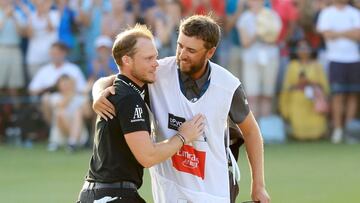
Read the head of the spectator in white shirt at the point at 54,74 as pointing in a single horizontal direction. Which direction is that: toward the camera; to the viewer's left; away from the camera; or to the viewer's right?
toward the camera

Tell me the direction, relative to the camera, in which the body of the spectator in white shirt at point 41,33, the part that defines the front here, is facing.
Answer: toward the camera

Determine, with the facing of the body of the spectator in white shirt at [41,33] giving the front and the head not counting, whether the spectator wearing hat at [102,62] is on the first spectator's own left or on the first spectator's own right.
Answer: on the first spectator's own left

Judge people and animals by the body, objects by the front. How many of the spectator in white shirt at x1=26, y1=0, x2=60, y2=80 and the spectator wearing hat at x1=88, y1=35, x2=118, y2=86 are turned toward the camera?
2

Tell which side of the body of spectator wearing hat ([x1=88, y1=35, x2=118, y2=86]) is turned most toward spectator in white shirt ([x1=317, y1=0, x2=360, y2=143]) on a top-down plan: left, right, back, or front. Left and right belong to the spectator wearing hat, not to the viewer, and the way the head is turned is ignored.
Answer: left

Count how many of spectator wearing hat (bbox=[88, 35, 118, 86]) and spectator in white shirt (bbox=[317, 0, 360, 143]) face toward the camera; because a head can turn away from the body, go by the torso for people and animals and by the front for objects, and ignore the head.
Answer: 2

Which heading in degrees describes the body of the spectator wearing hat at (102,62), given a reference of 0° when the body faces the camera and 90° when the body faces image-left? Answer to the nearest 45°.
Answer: approximately 0°

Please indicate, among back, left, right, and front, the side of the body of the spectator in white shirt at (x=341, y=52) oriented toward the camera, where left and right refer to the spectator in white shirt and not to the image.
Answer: front

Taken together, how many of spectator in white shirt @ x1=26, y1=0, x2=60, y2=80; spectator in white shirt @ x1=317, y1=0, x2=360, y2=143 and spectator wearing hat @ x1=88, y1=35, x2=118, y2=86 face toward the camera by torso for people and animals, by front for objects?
3

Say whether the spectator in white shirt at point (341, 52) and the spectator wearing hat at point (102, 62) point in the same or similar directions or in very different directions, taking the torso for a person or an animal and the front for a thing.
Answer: same or similar directions

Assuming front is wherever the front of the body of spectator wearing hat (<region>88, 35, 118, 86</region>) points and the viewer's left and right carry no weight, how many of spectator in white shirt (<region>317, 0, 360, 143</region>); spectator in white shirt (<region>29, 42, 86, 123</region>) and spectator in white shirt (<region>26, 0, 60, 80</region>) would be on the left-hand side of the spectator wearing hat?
1

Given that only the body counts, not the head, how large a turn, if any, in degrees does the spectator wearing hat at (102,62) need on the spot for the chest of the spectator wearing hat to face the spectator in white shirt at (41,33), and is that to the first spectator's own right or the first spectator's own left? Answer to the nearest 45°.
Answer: approximately 135° to the first spectator's own right

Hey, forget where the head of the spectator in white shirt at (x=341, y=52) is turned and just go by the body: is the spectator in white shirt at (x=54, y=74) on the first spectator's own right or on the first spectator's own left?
on the first spectator's own right

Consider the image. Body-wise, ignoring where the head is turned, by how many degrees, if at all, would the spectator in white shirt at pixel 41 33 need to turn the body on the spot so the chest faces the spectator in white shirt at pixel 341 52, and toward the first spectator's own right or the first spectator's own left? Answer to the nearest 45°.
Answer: approximately 90° to the first spectator's own left

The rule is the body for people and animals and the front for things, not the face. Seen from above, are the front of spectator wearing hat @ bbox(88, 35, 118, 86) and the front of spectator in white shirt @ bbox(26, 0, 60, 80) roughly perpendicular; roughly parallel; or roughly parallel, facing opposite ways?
roughly parallel

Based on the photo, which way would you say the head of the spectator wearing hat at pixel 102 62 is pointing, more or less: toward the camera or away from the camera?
toward the camera
